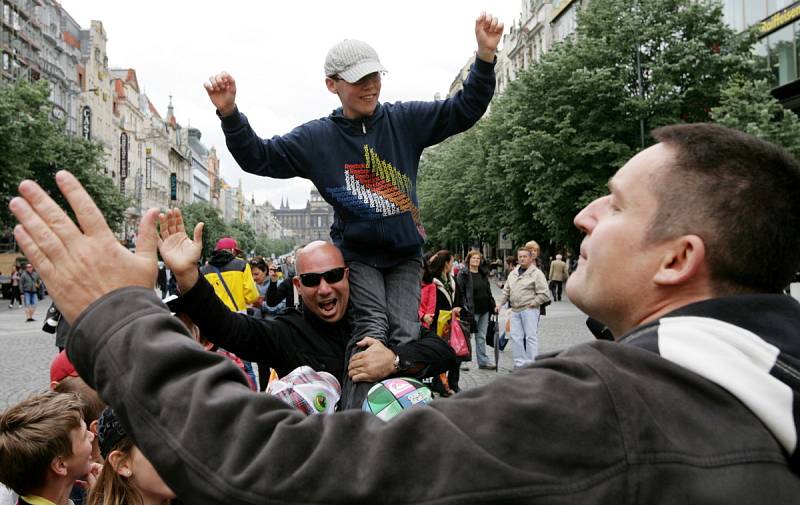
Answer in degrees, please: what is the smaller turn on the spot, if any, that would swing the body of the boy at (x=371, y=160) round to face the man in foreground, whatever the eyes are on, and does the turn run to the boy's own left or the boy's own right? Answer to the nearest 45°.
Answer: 0° — they already face them

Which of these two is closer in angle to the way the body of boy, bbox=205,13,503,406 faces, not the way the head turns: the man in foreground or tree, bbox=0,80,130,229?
the man in foreground

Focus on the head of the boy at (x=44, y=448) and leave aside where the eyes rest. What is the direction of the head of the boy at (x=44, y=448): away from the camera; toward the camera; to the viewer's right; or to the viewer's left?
to the viewer's right

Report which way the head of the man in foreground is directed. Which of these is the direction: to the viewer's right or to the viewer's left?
to the viewer's left

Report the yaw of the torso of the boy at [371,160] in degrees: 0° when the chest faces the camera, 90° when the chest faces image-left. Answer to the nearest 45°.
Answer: approximately 0°

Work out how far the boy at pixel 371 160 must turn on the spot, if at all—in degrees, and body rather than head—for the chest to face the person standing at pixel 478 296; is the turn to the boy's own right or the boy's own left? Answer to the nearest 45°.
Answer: approximately 180°
